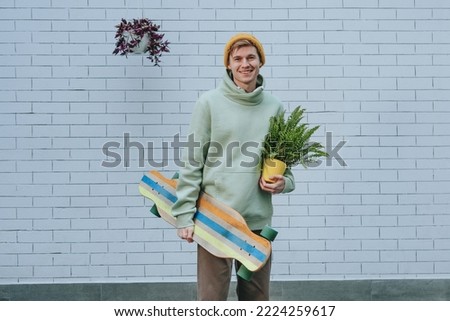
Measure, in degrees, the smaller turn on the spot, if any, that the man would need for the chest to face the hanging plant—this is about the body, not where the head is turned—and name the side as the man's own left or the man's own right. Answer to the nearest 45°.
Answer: approximately 135° to the man's own right

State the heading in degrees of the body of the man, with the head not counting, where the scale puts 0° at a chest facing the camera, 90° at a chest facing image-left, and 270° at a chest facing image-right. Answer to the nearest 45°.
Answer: approximately 0°
